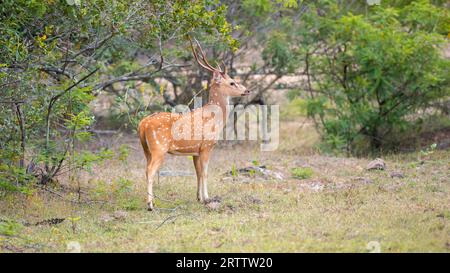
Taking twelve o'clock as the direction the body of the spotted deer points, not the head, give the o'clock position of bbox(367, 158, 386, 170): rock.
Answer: The rock is roughly at 11 o'clock from the spotted deer.

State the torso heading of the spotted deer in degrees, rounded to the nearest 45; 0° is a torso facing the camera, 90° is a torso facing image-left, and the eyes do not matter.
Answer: approximately 270°

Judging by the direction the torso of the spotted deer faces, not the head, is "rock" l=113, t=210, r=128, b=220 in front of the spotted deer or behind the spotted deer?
behind

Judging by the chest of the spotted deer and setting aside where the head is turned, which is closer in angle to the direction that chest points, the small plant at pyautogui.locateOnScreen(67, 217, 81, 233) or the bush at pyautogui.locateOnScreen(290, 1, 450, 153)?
the bush

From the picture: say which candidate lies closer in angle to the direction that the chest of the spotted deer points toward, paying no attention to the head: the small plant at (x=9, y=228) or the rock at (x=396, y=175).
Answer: the rock

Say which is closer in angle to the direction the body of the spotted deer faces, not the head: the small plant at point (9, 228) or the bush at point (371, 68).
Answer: the bush

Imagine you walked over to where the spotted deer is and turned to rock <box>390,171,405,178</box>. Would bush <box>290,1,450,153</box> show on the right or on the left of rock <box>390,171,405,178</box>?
left

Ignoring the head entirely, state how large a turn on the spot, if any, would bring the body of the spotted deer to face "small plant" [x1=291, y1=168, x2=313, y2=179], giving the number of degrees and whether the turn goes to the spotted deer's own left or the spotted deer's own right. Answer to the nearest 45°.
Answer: approximately 45° to the spotted deer's own left

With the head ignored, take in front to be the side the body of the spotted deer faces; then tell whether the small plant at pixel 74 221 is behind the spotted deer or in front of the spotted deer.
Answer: behind

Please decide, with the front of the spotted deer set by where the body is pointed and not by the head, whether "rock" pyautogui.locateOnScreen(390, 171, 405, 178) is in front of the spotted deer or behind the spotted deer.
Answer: in front
